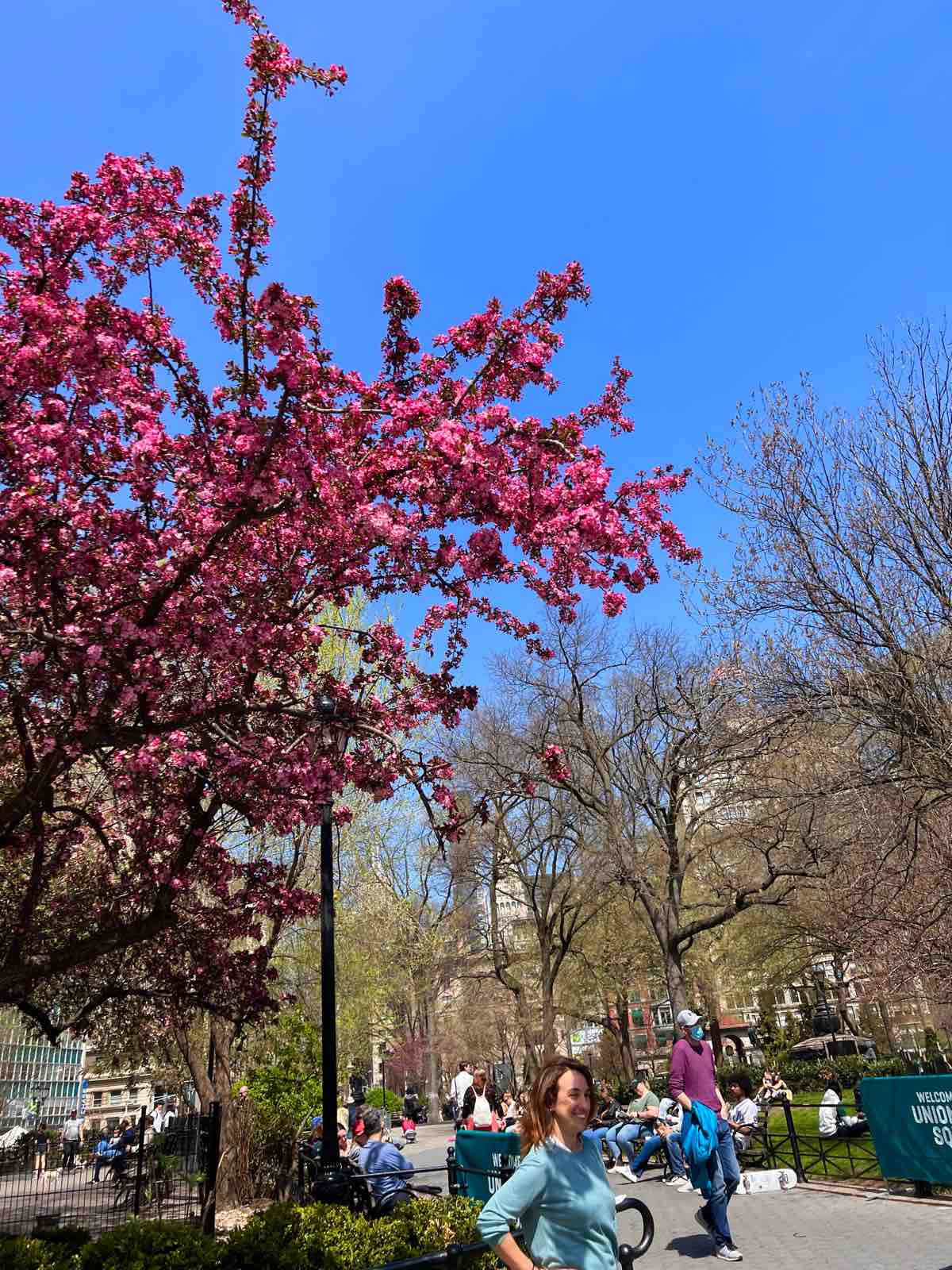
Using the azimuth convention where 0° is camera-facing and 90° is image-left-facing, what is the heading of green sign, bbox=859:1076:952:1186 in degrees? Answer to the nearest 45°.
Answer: approximately 0°

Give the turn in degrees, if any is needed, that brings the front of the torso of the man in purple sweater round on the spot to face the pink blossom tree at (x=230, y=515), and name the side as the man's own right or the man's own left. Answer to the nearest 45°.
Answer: approximately 90° to the man's own right

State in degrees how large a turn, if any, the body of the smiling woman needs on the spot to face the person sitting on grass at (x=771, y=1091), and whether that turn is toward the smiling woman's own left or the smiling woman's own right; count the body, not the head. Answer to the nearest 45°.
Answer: approximately 135° to the smiling woman's own left

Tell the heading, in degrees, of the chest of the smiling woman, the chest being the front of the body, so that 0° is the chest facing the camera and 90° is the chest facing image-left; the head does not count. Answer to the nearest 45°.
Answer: approximately 315°

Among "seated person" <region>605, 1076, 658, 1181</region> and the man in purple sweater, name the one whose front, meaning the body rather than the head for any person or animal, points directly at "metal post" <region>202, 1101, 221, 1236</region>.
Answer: the seated person

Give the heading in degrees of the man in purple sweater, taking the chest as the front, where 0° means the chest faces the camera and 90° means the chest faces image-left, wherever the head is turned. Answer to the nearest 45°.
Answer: approximately 315°

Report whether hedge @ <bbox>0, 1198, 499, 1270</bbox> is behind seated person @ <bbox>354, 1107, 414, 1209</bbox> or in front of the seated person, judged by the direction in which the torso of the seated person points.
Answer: behind

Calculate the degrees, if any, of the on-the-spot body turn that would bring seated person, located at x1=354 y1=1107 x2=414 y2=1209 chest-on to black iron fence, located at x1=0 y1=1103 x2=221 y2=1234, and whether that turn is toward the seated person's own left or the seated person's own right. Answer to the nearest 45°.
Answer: approximately 90° to the seated person's own left

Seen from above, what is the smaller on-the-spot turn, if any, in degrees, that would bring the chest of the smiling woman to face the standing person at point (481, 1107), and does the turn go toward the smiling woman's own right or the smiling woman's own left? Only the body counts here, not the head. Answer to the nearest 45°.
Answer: approximately 135° to the smiling woman's own left

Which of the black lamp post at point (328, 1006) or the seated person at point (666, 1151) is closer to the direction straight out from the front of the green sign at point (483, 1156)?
the black lamp post

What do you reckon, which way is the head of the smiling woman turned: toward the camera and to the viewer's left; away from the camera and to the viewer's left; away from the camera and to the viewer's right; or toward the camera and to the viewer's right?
toward the camera and to the viewer's right

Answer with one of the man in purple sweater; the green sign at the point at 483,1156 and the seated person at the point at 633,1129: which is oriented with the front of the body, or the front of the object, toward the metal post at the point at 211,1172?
the seated person

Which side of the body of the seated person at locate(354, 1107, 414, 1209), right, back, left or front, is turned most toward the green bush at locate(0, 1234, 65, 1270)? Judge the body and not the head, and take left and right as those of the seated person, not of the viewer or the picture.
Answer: back

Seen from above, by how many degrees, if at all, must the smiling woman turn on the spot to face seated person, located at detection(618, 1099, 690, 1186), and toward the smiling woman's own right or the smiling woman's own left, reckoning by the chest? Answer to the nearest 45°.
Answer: approximately 135° to the smiling woman's own left

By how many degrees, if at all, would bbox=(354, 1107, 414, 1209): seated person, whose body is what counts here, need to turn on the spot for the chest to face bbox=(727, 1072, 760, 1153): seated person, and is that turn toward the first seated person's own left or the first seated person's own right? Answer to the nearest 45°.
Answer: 0° — they already face them
